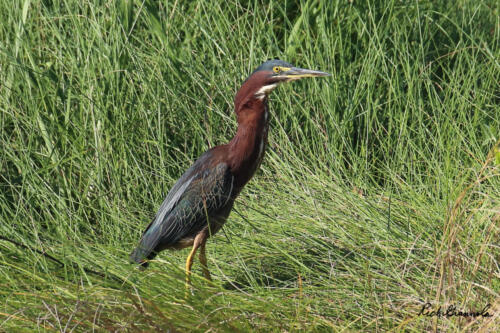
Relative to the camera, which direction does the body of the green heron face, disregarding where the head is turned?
to the viewer's right
